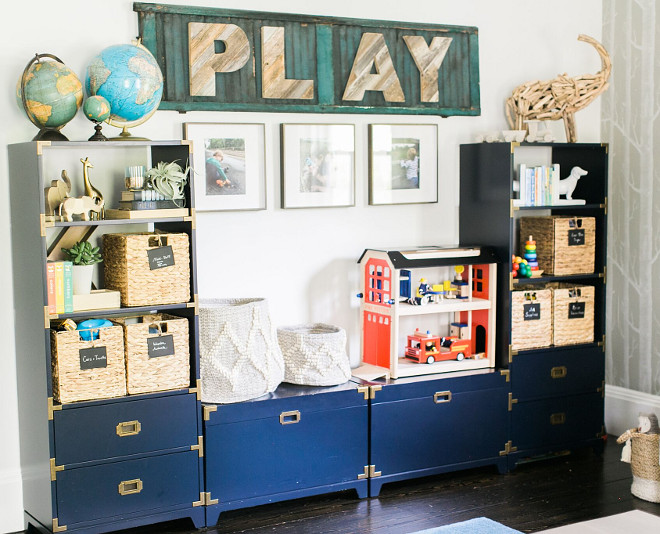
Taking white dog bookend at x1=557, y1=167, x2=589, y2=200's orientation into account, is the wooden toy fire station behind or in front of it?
behind

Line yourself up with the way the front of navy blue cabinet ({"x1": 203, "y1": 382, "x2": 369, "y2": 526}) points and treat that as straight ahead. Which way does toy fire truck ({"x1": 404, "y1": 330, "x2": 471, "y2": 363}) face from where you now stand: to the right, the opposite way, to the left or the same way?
to the right

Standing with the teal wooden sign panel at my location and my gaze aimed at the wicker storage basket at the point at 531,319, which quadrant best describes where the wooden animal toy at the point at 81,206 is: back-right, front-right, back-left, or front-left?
back-right

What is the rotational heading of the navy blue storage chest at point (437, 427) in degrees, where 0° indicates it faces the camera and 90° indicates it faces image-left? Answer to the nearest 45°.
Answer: approximately 315°

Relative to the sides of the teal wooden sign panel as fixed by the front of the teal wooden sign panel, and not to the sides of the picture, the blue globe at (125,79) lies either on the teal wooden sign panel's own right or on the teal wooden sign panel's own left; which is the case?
on the teal wooden sign panel's own right

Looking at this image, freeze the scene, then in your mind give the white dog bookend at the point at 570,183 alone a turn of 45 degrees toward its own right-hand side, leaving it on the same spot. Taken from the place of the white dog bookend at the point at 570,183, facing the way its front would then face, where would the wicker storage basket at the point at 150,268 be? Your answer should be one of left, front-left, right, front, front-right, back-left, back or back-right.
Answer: right

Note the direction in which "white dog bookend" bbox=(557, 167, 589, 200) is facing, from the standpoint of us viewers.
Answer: facing to the right of the viewer

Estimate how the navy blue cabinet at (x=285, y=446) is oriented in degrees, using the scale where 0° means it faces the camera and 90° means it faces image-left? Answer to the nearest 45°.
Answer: approximately 315°

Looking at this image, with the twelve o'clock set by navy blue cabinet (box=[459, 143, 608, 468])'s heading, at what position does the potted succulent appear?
The potted succulent is roughly at 3 o'clock from the navy blue cabinet.
